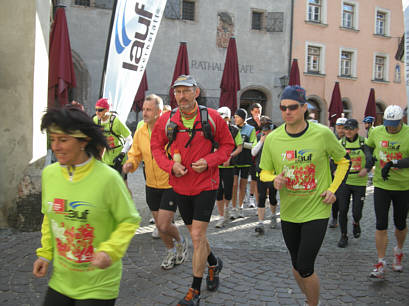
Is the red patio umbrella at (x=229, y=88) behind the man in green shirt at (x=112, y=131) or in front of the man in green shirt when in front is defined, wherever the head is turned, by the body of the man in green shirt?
behind

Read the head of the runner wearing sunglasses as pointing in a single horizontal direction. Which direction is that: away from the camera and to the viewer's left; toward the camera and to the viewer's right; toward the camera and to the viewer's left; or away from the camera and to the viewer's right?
toward the camera and to the viewer's left

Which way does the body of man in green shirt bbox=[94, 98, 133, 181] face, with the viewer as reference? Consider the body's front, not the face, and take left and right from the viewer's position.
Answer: facing the viewer and to the left of the viewer

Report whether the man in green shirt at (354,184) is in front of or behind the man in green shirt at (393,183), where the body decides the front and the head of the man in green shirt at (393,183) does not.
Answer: behind

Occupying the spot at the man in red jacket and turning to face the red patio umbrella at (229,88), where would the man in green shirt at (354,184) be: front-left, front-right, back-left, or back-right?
front-right

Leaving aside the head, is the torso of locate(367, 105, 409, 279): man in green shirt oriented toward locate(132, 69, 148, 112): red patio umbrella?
no

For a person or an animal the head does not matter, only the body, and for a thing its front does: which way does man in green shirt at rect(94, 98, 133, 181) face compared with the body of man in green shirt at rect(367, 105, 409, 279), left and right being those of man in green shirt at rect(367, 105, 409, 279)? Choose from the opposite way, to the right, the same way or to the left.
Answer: the same way

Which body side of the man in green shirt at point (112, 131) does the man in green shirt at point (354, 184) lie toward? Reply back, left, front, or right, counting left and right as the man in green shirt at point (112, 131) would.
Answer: left

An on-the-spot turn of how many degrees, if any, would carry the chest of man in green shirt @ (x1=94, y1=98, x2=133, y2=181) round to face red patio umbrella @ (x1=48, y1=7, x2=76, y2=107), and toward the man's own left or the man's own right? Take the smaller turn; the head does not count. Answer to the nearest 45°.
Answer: approximately 135° to the man's own right

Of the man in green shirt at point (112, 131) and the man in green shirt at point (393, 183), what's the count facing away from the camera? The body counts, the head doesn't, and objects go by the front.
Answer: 0

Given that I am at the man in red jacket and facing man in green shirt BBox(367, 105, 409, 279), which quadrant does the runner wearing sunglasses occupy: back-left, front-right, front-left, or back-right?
front-right

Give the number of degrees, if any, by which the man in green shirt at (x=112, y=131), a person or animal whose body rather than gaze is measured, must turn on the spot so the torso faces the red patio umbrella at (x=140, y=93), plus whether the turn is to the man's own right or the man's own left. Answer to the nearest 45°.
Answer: approximately 135° to the man's own right

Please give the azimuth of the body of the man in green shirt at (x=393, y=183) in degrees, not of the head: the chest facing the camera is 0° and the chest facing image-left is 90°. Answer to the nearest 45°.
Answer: approximately 0°

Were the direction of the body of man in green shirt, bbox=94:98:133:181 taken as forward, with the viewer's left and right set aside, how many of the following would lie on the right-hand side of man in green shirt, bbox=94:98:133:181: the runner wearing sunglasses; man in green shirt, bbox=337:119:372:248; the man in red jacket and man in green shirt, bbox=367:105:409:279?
0

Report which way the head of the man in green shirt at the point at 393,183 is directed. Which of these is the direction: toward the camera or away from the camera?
toward the camera
